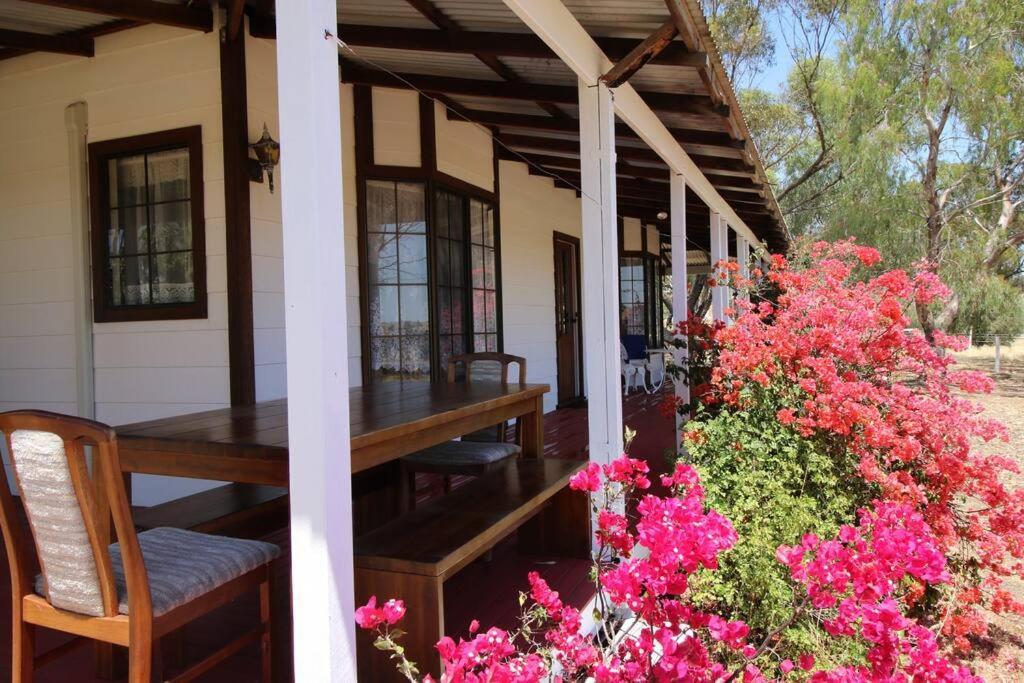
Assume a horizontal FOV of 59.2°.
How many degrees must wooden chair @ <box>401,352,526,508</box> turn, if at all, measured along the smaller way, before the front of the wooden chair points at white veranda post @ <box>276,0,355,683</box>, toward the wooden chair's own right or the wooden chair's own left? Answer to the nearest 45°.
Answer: approximately 45° to the wooden chair's own left

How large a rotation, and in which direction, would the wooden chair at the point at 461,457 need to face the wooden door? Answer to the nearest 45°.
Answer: approximately 135° to its right

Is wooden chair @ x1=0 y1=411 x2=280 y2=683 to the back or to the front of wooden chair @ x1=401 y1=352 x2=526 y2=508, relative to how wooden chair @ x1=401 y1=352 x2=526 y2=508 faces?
to the front

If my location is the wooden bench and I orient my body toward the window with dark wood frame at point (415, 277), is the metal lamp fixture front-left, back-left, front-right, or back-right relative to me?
front-left

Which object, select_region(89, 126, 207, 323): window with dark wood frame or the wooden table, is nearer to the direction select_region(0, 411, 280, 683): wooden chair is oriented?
the wooden table

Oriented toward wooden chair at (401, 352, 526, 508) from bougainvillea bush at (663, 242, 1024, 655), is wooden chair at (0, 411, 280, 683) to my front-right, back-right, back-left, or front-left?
front-left

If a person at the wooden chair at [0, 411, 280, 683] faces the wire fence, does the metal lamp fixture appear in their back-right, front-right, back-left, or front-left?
front-left

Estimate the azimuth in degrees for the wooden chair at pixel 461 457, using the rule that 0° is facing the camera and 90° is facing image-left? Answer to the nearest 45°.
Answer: approximately 45°

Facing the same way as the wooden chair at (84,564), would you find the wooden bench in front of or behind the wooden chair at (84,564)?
in front

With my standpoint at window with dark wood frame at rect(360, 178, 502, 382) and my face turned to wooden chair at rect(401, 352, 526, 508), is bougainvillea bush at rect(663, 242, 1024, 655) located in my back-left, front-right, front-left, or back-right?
front-left

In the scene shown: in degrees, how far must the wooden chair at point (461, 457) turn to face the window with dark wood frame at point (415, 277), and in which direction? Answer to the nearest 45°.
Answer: approximately 135° to its right
